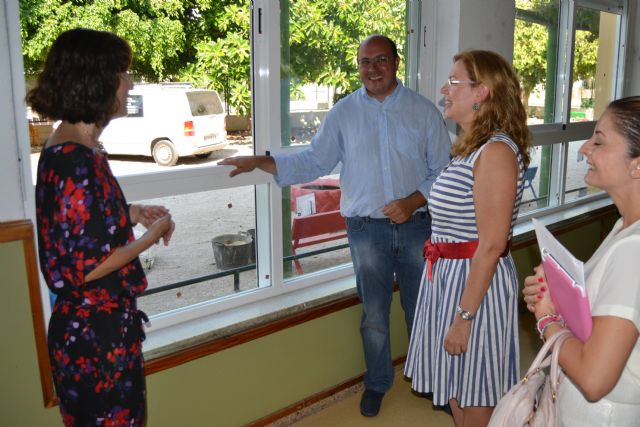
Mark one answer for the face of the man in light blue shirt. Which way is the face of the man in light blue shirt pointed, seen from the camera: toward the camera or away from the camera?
toward the camera

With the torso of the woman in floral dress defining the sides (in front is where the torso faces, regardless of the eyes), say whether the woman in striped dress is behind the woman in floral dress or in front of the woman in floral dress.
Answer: in front

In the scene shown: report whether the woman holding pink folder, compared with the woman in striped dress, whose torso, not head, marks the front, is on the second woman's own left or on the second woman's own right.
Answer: on the second woman's own left

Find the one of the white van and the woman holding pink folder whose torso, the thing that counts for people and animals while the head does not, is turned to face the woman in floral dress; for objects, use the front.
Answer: the woman holding pink folder

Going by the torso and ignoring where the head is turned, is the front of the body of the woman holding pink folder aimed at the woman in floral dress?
yes

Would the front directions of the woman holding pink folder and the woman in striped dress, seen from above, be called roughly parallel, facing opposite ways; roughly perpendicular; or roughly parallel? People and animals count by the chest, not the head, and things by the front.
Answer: roughly parallel

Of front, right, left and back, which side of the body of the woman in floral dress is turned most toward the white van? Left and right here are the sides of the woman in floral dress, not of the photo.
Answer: left

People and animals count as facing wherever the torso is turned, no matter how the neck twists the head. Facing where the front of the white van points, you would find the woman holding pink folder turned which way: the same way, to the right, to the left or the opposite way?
the same way

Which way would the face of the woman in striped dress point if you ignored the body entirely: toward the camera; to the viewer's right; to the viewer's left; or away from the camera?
to the viewer's left

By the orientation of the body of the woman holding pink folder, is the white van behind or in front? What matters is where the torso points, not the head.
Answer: in front

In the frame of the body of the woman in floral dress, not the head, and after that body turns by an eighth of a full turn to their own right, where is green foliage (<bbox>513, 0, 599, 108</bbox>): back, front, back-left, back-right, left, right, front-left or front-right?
left

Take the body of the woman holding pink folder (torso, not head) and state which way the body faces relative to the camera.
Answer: to the viewer's left

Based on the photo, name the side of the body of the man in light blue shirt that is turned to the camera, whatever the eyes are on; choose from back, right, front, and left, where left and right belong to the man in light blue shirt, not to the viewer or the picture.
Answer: front

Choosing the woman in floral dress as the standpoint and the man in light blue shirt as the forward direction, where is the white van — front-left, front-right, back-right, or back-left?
front-left

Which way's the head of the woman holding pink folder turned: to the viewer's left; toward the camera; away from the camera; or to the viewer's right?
to the viewer's left

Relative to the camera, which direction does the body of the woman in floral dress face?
to the viewer's right

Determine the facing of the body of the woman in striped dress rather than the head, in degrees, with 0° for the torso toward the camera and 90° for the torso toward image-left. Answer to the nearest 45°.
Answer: approximately 90°
